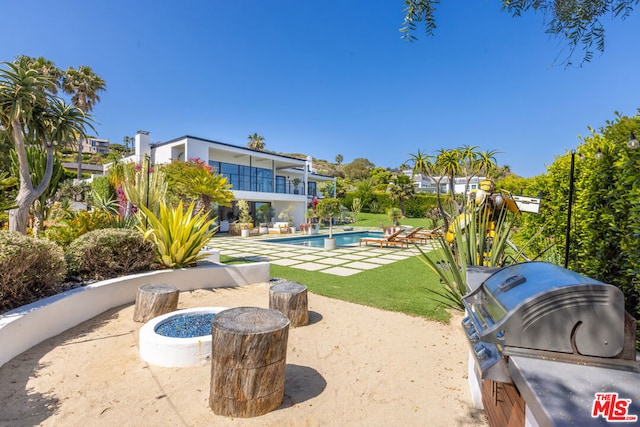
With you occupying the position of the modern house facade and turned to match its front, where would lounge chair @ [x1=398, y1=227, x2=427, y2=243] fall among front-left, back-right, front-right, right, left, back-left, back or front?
front

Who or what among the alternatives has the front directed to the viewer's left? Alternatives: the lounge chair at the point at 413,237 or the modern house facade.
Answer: the lounge chair

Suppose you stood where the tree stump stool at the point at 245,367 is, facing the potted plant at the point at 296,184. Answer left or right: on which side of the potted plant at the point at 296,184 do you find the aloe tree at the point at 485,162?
right

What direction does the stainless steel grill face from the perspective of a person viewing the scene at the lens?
facing to the left of the viewer

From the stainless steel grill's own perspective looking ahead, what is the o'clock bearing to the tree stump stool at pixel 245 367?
The tree stump stool is roughly at 12 o'clock from the stainless steel grill.

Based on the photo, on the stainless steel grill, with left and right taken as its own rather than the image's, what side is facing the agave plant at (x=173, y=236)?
front

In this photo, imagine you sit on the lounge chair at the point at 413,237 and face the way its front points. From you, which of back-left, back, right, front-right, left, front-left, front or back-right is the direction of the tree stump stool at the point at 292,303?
left

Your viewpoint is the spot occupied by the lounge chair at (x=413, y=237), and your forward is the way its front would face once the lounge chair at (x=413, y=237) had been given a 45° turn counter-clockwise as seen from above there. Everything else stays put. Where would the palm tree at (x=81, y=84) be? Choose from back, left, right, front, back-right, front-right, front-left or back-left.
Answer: front-right

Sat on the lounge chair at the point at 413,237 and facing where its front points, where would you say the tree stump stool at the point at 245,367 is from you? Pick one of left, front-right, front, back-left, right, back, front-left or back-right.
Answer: left

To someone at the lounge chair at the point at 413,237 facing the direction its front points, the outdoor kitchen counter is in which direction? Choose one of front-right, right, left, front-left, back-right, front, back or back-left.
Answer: left

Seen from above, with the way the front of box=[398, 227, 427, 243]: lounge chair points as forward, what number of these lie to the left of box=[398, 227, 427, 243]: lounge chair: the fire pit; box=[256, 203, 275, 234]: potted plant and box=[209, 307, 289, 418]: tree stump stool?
2

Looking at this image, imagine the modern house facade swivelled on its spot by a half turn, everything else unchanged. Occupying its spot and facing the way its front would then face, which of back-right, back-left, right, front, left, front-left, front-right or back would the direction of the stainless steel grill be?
back-left

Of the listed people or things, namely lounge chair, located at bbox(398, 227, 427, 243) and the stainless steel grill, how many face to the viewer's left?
2

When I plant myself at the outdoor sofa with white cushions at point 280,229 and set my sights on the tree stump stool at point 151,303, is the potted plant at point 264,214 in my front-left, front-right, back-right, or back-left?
back-right

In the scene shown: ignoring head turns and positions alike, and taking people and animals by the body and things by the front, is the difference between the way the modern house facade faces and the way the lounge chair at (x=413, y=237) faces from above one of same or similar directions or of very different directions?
very different directions

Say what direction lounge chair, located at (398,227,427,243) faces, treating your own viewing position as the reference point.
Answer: facing to the left of the viewer

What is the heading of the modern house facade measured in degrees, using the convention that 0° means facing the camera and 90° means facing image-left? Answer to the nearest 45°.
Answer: approximately 315°

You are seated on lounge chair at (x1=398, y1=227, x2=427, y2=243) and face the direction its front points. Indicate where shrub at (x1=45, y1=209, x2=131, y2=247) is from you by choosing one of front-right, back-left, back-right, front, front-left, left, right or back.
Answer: front-left
